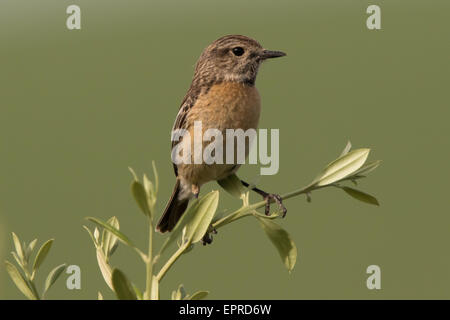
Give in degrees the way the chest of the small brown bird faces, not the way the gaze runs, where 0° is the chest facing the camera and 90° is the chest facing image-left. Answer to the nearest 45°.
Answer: approximately 315°
